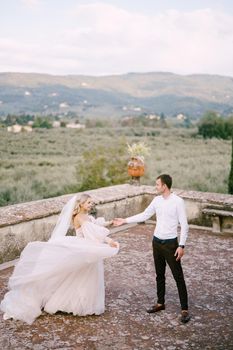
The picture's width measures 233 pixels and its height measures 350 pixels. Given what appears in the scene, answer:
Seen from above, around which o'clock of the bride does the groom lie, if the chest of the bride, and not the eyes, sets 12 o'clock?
The groom is roughly at 12 o'clock from the bride.

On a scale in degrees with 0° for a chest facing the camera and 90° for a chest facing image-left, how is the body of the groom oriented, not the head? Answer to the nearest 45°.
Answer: approximately 45°

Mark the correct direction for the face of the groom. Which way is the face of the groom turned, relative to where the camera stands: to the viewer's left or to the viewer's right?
to the viewer's left

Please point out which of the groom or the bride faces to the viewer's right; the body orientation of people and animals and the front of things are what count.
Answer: the bride

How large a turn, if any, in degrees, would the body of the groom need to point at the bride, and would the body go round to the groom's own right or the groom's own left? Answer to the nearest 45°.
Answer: approximately 45° to the groom's own right

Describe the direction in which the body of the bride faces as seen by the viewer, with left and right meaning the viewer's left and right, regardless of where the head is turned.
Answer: facing to the right of the viewer

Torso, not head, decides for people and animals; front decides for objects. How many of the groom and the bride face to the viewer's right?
1
